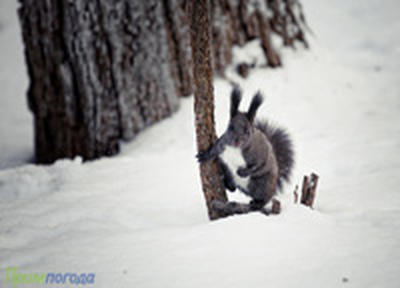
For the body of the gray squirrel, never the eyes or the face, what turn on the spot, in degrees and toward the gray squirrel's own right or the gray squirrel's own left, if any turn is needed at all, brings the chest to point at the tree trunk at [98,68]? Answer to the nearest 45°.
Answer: approximately 90° to the gray squirrel's own right

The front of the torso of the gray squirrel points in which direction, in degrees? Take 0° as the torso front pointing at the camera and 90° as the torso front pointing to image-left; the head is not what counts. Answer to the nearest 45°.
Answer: approximately 45°
